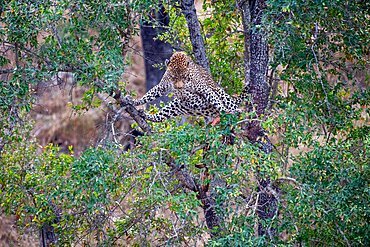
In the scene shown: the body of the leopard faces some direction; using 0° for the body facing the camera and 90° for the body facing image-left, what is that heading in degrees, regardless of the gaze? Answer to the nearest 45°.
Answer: approximately 45°
